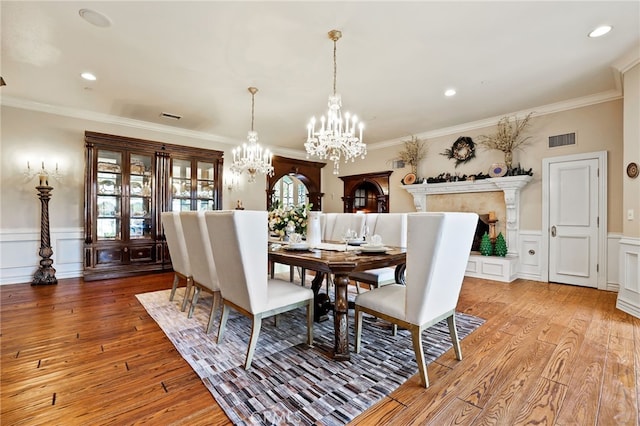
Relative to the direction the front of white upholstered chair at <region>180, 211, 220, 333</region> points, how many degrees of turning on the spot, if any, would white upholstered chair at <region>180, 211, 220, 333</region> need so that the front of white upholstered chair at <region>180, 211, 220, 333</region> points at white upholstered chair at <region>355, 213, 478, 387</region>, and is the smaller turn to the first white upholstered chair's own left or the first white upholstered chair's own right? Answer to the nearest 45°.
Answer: approximately 90° to the first white upholstered chair's own right

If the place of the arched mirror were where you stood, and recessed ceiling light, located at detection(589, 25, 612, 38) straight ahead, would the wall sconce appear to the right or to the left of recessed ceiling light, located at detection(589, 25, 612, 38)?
right

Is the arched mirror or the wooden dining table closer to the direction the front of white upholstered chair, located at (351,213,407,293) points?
the wooden dining table

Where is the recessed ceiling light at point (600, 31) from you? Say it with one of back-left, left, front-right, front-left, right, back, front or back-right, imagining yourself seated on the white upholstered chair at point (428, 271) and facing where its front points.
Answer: right

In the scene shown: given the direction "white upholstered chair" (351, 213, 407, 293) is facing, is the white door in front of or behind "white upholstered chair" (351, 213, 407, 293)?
behind

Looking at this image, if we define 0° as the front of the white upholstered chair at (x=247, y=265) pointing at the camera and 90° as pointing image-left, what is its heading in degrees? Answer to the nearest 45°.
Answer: approximately 225°

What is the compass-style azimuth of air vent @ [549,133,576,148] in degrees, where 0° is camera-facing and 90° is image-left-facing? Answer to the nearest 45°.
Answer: approximately 45°

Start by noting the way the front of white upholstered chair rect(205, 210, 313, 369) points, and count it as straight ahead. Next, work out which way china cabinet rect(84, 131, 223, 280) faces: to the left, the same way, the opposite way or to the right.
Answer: to the right

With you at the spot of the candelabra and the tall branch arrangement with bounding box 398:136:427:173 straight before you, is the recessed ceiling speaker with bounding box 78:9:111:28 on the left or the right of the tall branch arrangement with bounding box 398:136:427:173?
right

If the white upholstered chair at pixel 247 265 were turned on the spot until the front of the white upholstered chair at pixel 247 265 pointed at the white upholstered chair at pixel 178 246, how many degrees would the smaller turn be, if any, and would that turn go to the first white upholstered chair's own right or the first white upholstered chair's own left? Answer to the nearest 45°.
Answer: approximately 90° to the first white upholstered chair's own left

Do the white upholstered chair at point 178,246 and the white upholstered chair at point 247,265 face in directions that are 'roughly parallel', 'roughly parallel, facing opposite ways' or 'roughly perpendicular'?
roughly parallel

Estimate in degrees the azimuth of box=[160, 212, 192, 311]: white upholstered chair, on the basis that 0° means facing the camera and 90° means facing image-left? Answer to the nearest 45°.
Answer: approximately 225°

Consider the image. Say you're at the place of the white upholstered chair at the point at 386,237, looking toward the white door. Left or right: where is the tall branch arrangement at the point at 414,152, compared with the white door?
left

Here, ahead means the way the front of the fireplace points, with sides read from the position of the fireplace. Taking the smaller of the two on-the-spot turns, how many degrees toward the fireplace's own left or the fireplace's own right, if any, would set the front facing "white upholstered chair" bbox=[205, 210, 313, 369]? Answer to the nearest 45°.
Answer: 0° — it already faces it

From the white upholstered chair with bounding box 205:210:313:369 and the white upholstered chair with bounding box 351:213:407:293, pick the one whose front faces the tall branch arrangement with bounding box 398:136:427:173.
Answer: the white upholstered chair with bounding box 205:210:313:369
